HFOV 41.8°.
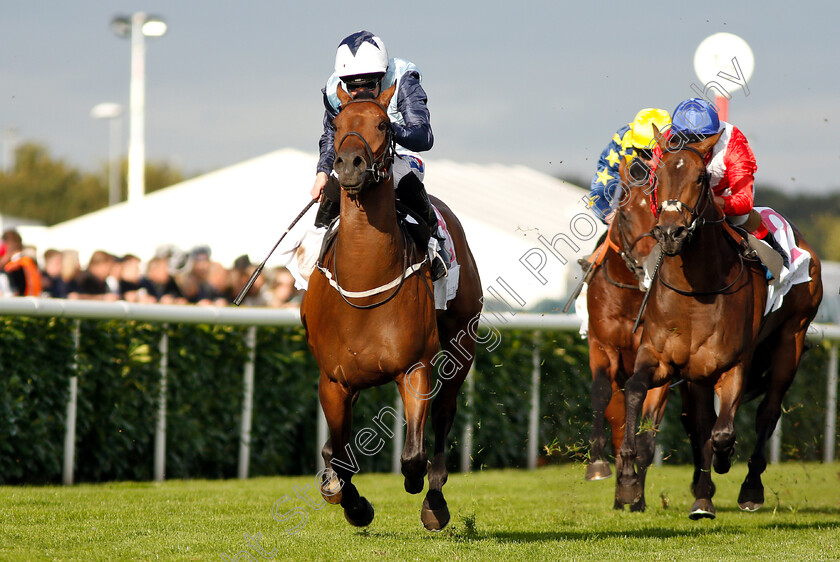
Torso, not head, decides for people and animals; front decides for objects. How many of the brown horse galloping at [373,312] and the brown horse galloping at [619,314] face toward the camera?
2

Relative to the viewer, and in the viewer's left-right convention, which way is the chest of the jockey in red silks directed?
facing the viewer and to the left of the viewer

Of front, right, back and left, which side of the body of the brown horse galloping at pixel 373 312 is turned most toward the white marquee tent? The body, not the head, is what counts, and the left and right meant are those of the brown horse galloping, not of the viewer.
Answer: back

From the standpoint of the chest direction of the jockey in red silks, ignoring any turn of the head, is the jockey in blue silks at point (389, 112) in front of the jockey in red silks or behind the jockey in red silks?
in front

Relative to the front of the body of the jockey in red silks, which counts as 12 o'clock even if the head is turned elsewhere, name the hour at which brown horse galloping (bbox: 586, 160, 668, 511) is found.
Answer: The brown horse galloping is roughly at 3 o'clock from the jockey in red silks.

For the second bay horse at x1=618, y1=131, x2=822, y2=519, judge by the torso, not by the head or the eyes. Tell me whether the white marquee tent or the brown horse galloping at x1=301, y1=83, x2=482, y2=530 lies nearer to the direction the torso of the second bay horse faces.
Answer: the brown horse galloping

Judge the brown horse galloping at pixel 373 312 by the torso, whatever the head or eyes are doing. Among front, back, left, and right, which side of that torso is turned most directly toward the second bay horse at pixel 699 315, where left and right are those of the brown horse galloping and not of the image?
left

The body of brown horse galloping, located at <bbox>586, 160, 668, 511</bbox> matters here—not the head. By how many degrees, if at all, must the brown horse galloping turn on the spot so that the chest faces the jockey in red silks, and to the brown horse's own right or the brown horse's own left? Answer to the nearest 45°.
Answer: approximately 45° to the brown horse's own left

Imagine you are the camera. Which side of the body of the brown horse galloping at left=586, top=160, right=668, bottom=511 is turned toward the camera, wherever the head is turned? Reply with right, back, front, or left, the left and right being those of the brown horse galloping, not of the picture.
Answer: front

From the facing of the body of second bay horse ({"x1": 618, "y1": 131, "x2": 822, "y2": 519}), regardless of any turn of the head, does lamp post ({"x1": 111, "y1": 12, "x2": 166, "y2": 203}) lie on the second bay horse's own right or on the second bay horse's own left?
on the second bay horse's own right

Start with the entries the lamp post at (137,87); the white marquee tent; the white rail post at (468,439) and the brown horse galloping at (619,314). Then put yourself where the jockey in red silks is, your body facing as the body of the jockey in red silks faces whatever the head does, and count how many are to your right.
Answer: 4

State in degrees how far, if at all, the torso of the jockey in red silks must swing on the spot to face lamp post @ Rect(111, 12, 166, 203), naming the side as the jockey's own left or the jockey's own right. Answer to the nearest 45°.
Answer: approximately 90° to the jockey's own right
